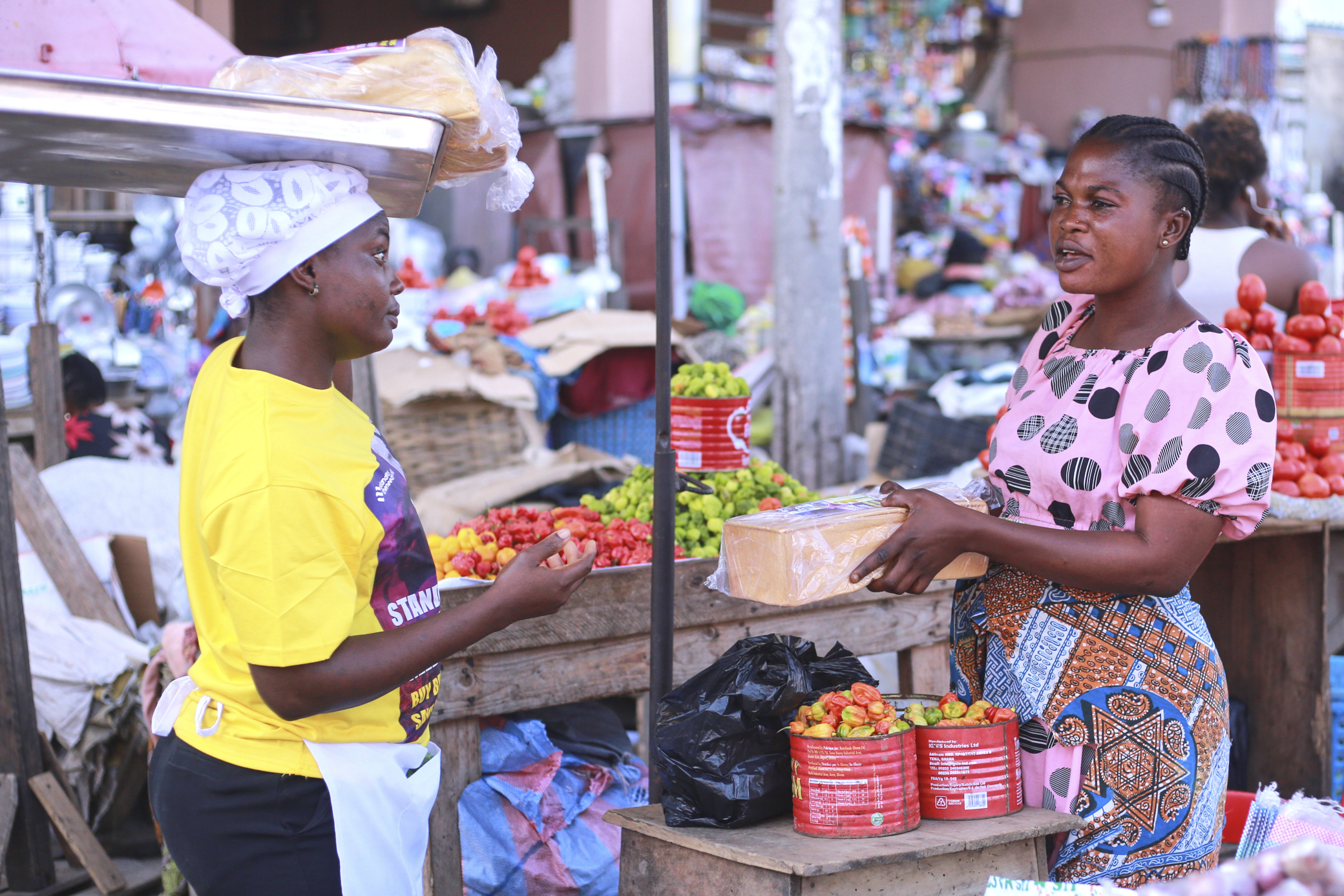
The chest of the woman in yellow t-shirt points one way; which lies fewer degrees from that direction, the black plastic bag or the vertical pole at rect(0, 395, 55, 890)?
the black plastic bag

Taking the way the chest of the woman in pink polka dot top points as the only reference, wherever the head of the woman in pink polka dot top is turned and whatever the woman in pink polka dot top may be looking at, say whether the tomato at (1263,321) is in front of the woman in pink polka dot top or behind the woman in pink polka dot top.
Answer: behind

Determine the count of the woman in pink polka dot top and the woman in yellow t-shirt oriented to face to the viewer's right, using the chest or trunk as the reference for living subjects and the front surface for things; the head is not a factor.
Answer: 1

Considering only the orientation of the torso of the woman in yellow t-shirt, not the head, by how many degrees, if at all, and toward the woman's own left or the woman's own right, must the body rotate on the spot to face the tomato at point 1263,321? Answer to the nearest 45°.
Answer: approximately 45° to the woman's own left

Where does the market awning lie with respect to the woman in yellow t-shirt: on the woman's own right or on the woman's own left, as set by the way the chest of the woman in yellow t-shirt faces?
on the woman's own left

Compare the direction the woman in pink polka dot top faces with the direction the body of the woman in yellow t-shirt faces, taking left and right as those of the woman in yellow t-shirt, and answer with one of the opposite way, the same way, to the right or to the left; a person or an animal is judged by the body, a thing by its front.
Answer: the opposite way

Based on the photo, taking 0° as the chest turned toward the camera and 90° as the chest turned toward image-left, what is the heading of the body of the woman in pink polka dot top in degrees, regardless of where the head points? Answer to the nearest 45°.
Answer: approximately 45°

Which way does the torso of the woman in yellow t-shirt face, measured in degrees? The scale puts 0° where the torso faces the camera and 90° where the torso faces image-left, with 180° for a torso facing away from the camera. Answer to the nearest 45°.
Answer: approximately 270°

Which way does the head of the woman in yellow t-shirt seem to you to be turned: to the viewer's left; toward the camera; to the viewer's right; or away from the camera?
to the viewer's right

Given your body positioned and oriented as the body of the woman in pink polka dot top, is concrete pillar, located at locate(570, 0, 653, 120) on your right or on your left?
on your right

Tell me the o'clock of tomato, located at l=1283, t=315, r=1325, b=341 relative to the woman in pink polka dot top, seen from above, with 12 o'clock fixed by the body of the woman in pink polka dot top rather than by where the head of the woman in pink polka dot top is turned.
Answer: The tomato is roughly at 5 o'clock from the woman in pink polka dot top.
